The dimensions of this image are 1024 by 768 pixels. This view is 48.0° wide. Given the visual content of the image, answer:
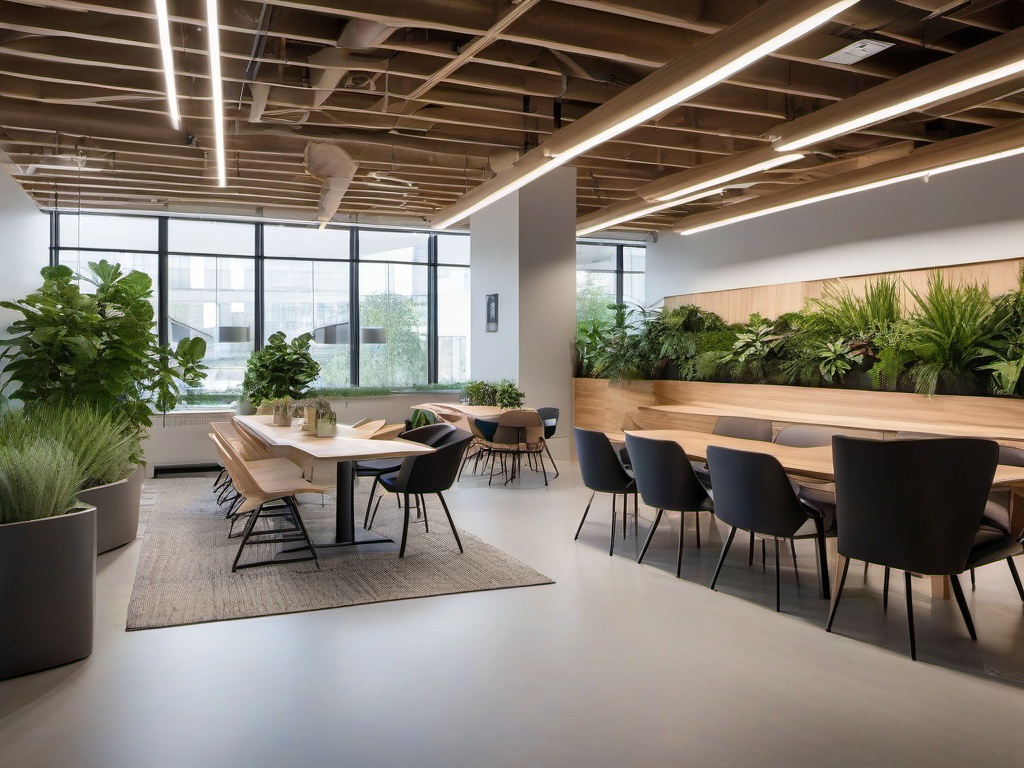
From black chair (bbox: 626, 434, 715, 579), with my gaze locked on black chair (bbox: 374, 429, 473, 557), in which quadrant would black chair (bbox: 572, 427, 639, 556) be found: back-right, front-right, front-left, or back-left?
front-right

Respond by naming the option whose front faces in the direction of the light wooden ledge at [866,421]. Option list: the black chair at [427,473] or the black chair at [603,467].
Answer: the black chair at [603,467]

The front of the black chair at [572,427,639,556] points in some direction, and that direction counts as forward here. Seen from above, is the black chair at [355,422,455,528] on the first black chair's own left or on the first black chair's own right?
on the first black chair's own left

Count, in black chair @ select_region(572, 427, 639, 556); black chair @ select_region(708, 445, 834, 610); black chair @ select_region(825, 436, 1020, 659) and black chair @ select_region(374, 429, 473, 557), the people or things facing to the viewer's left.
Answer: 1

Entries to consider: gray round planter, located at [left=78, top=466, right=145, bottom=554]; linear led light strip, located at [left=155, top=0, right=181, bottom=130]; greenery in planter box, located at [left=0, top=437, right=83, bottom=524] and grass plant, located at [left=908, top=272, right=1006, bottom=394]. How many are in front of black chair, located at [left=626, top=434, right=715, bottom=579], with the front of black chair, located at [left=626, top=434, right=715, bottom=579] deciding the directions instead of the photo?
1

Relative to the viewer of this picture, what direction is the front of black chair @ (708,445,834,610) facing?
facing away from the viewer and to the right of the viewer

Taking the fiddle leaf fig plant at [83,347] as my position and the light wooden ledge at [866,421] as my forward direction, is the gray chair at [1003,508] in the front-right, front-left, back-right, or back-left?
front-right

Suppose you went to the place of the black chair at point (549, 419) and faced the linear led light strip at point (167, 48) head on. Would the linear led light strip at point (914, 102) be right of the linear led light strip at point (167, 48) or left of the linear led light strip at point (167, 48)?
left

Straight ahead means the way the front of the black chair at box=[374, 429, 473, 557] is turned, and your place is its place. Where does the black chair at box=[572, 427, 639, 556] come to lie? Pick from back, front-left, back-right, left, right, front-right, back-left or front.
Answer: back

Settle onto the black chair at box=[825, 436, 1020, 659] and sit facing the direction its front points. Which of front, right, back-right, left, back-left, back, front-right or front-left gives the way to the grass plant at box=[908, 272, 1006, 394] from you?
front-left

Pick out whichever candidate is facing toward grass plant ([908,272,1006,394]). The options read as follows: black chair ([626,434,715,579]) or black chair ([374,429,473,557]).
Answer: black chair ([626,434,715,579])

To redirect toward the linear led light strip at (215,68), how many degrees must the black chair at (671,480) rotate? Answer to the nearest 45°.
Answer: approximately 135° to its left

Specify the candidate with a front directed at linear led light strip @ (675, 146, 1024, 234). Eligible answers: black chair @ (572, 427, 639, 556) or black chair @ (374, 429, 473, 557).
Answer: black chair @ (572, 427, 639, 556)
